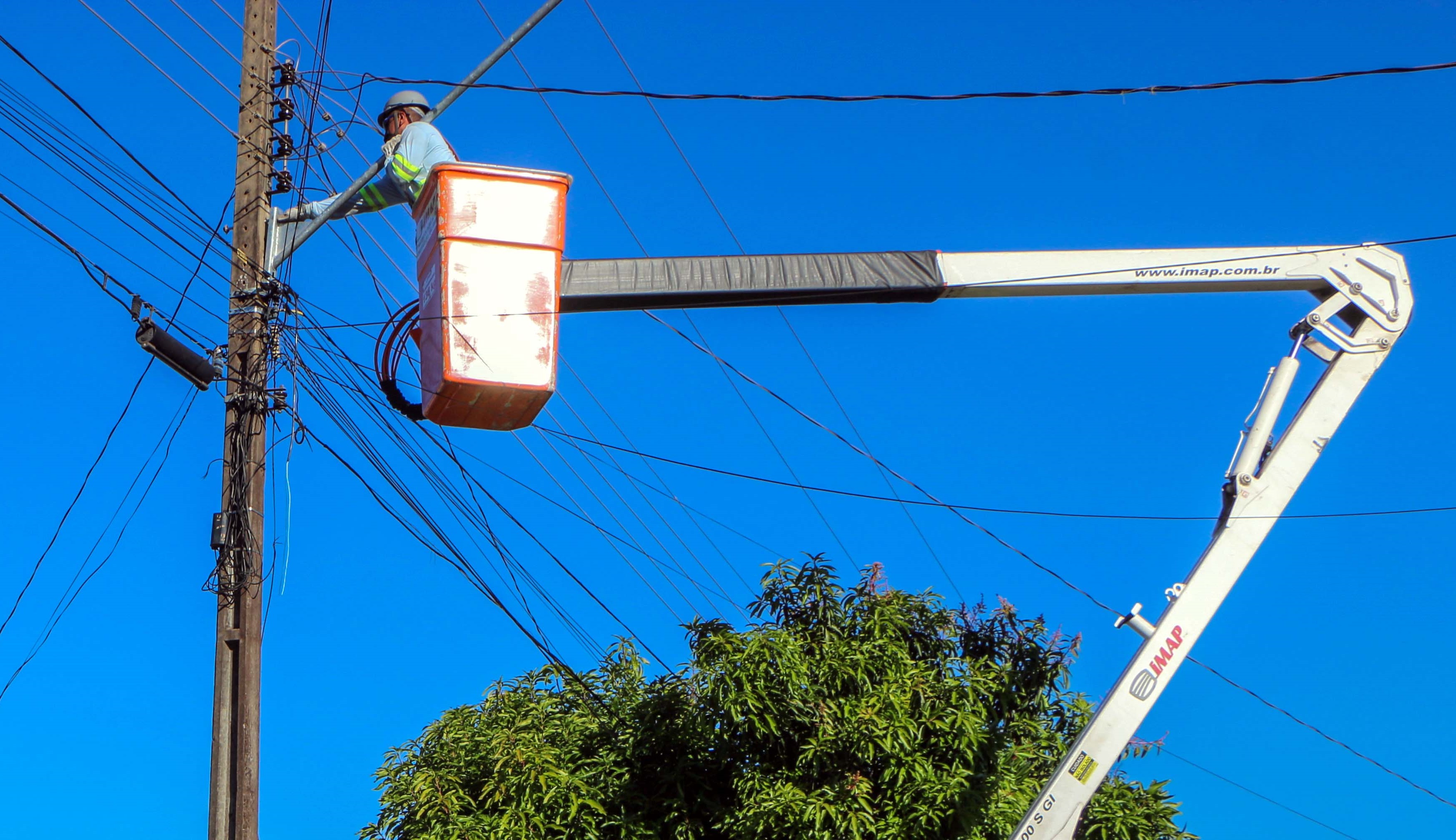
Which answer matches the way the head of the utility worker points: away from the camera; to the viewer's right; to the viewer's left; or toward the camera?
to the viewer's left

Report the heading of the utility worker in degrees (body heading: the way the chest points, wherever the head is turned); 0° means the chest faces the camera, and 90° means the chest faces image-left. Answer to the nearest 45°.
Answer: approximately 90°
